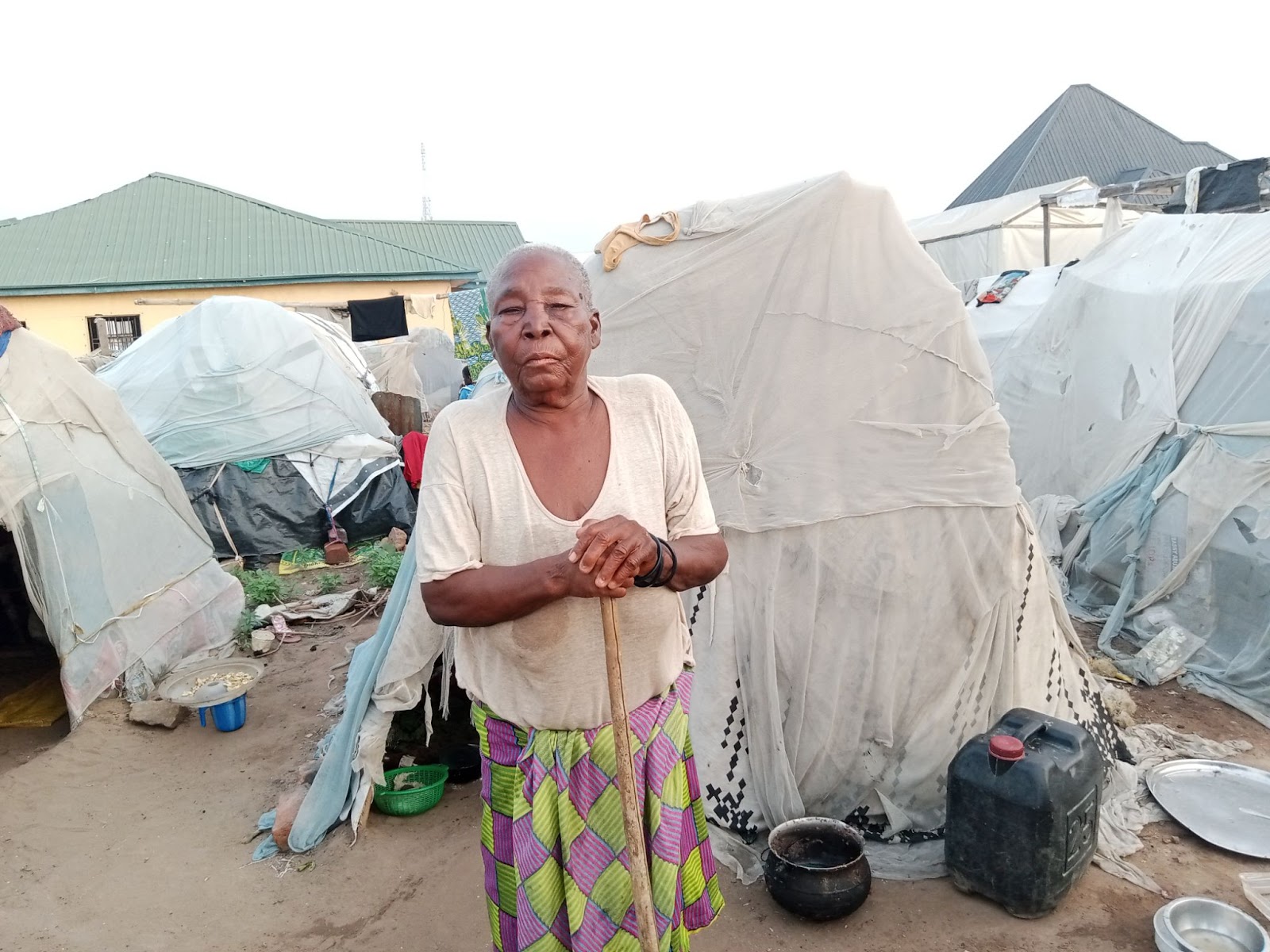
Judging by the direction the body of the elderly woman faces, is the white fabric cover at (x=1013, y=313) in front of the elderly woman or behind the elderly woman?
behind

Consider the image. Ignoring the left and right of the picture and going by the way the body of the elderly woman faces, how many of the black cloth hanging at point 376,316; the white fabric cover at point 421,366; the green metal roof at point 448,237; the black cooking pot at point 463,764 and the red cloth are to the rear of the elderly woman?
5

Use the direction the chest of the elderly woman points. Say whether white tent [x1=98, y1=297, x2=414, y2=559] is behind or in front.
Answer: behind

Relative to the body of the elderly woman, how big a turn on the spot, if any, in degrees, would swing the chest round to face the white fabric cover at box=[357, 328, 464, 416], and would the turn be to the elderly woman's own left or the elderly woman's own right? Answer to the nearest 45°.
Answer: approximately 180°

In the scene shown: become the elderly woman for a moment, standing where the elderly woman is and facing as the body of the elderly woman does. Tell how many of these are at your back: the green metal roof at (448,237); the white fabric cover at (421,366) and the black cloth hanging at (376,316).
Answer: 3

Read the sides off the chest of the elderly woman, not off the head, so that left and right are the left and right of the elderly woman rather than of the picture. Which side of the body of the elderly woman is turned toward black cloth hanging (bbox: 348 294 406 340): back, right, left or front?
back

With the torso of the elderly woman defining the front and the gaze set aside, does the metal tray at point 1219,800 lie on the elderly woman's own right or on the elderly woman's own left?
on the elderly woman's own left

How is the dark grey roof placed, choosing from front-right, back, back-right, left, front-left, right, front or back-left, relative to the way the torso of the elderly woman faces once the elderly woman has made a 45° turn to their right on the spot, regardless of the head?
back

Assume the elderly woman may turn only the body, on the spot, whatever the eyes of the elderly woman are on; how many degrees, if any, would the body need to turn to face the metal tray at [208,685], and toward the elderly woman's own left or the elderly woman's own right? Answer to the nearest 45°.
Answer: approximately 135° to the elderly woman's own right

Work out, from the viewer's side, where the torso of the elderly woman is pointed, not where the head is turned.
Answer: toward the camera

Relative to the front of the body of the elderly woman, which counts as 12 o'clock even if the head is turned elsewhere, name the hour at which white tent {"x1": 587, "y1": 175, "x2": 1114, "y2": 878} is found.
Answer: The white tent is roughly at 7 o'clock from the elderly woman.

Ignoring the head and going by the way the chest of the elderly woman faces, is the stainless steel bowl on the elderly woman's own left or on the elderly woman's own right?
on the elderly woman's own left
